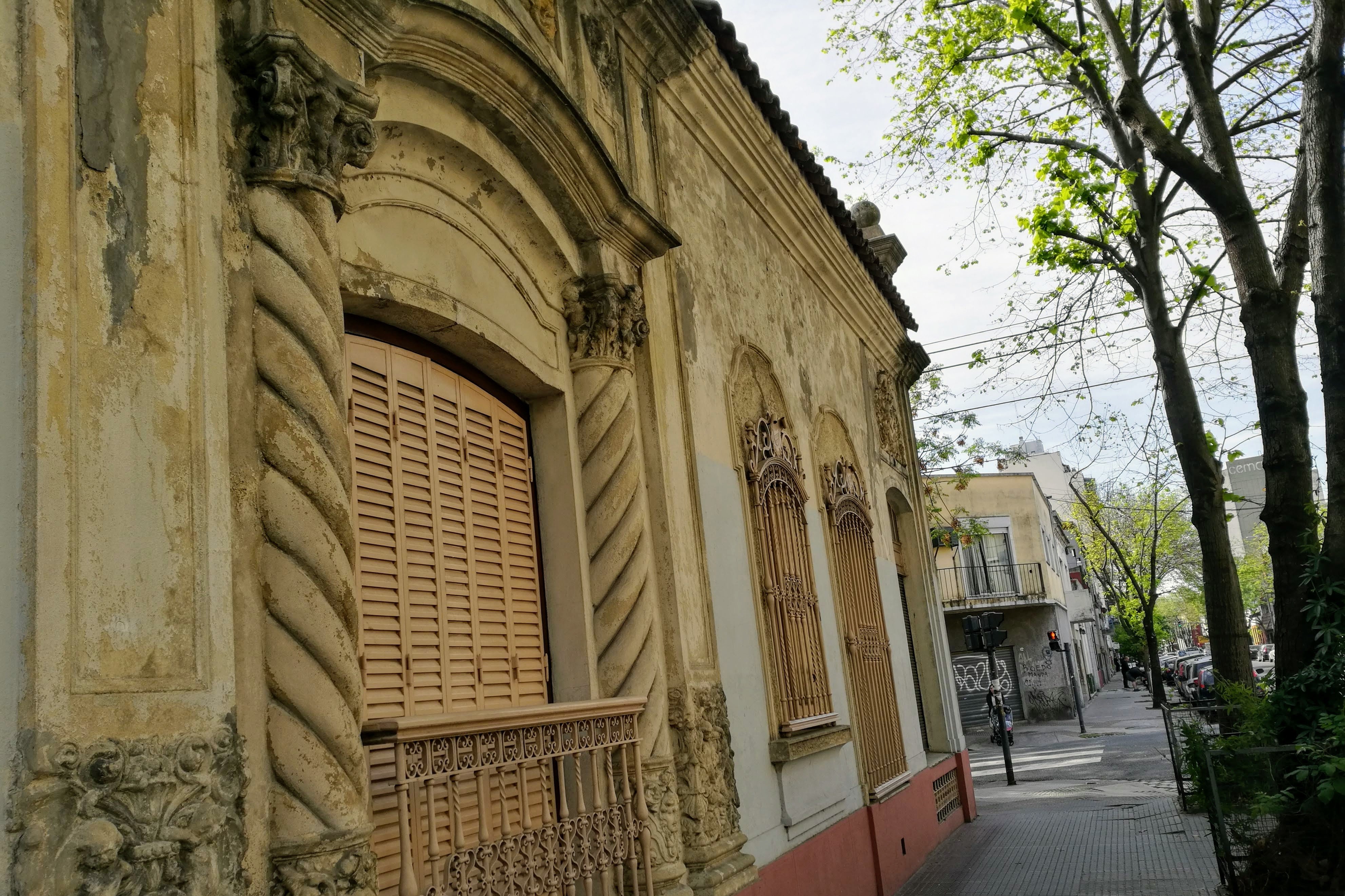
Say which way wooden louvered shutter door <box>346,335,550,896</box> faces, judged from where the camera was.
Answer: facing the viewer and to the right of the viewer

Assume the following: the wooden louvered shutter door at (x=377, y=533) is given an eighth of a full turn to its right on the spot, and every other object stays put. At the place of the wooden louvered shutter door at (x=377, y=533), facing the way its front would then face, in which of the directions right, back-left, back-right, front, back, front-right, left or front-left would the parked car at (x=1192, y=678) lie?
back-left

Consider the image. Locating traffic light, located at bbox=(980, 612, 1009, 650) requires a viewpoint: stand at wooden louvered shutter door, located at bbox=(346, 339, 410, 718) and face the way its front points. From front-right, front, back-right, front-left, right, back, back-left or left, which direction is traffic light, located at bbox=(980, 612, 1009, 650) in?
left

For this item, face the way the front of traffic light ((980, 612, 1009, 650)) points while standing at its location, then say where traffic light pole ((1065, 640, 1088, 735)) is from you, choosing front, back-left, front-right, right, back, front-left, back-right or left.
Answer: left

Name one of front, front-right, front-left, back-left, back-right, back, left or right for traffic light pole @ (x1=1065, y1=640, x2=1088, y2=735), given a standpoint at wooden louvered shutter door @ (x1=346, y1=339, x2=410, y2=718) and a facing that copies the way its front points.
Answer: left

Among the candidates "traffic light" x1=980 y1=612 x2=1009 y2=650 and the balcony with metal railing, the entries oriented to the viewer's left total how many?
0

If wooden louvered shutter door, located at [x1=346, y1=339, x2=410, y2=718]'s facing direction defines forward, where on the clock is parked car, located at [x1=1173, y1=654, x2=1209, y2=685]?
The parked car is roughly at 9 o'clock from the wooden louvered shutter door.

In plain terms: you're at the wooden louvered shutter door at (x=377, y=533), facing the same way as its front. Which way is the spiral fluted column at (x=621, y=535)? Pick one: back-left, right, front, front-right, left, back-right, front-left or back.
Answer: left
